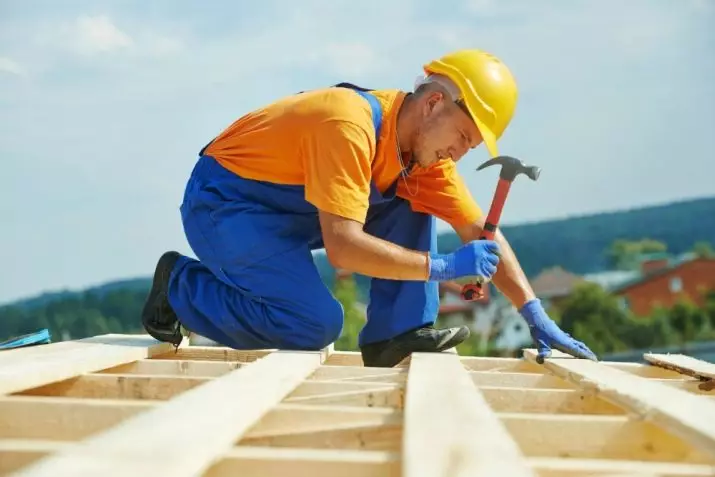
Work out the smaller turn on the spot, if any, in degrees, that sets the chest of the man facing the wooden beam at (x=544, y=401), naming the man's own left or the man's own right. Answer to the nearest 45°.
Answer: approximately 45° to the man's own right

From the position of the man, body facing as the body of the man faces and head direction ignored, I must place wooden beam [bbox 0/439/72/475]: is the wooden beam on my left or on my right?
on my right

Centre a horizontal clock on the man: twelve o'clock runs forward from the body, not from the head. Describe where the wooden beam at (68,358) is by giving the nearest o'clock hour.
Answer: The wooden beam is roughly at 5 o'clock from the man.

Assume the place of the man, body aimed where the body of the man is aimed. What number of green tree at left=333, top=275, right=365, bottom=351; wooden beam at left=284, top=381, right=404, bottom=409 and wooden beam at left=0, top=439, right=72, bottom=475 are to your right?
2

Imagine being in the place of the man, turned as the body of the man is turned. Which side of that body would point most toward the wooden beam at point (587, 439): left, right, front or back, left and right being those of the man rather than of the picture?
right

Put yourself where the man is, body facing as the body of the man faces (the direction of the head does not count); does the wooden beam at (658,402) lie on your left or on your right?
on your right

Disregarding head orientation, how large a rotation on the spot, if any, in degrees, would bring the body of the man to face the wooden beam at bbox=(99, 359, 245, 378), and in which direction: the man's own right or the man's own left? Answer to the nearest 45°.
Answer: approximately 135° to the man's own right

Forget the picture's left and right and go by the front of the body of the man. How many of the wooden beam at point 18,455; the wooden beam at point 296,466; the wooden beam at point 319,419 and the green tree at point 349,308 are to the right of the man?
3

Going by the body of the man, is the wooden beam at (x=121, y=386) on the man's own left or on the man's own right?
on the man's own right

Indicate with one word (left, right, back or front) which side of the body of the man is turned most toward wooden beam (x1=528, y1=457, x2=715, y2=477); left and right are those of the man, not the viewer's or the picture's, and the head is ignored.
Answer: right

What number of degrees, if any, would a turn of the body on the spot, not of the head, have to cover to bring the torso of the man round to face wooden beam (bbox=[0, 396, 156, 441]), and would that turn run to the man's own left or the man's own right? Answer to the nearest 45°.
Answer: approximately 90° to the man's own right

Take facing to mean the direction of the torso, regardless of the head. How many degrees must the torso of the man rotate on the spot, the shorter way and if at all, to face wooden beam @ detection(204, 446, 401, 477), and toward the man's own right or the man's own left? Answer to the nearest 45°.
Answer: approximately 90° to the man's own right

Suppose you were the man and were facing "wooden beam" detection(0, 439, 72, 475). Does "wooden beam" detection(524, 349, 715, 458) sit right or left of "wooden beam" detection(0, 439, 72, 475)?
left

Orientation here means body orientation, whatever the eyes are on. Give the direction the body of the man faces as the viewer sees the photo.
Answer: to the viewer's right
